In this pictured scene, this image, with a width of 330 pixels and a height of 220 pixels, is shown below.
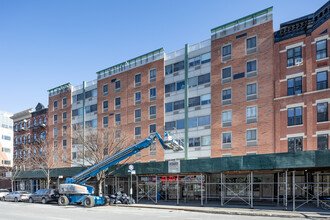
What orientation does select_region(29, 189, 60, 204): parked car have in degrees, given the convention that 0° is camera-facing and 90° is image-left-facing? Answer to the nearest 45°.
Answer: approximately 135°

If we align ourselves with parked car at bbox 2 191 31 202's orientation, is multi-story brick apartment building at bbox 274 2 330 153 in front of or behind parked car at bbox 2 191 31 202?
behind

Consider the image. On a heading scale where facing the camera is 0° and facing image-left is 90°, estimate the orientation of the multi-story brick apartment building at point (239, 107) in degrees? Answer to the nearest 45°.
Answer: approximately 45°

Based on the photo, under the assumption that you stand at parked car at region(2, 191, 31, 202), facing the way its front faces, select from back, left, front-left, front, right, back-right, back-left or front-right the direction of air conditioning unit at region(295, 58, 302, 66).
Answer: back

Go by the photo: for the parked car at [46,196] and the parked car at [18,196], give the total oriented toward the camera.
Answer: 0

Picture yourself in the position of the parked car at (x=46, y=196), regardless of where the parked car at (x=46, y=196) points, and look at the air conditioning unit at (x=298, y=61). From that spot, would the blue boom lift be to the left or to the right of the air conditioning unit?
right

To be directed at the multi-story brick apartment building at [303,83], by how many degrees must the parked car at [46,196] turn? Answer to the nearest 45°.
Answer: approximately 180°

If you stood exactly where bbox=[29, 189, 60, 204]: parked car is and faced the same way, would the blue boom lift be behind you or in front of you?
behind

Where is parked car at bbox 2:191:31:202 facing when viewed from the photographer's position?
facing away from the viewer and to the left of the viewer

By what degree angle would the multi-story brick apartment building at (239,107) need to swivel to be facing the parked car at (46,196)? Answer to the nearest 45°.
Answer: approximately 45° to its right
